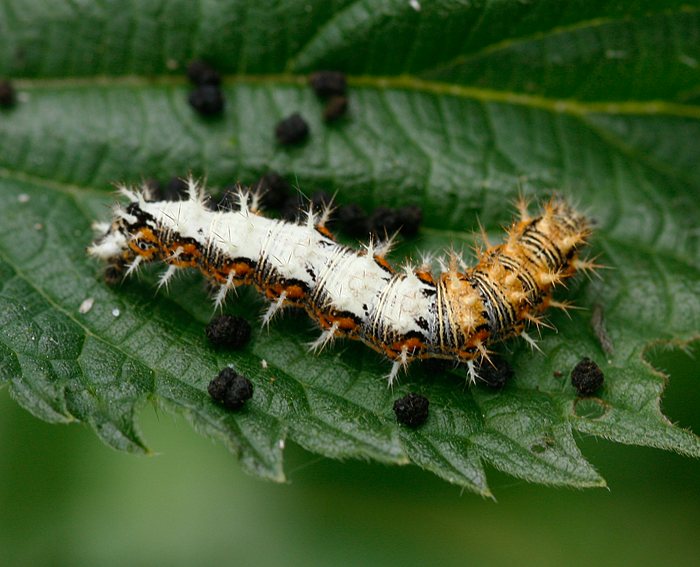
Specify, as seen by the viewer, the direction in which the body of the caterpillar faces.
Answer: to the viewer's right
